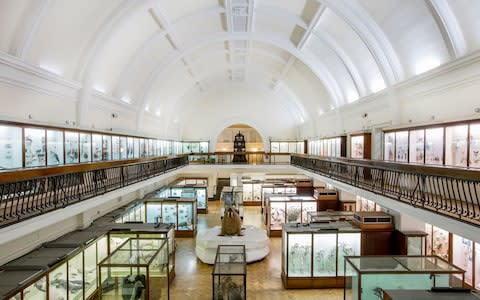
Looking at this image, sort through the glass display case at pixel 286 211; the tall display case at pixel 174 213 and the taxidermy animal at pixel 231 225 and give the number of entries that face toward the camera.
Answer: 3

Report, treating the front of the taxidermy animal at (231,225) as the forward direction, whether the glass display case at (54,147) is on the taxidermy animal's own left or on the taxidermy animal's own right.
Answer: on the taxidermy animal's own right

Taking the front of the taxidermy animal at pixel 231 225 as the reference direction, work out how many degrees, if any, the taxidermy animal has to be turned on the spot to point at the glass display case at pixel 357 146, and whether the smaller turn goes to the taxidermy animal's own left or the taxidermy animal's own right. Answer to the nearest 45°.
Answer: approximately 90° to the taxidermy animal's own left

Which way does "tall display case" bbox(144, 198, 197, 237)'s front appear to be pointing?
toward the camera

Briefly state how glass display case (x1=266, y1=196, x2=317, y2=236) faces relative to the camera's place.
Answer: facing the viewer

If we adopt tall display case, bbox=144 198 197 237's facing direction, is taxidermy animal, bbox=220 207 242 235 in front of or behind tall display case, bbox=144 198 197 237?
in front

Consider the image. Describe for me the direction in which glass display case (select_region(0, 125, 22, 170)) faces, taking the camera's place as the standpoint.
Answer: facing the viewer and to the right of the viewer

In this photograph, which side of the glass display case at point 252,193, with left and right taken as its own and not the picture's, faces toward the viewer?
front

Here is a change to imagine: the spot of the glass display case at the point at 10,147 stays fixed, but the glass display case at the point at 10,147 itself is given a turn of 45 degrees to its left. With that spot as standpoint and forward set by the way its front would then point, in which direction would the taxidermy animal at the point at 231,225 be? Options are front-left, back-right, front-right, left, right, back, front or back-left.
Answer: front

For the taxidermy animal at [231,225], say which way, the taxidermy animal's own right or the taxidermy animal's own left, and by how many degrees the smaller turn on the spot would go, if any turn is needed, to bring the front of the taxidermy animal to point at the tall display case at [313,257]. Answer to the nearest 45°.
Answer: approximately 45° to the taxidermy animal's own left

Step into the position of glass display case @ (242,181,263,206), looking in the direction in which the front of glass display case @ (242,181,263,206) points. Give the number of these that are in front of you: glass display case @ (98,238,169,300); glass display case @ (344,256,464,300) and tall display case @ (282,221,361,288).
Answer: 3

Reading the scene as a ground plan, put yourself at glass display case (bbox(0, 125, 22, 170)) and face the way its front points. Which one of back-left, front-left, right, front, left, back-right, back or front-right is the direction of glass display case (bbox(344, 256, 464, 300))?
front

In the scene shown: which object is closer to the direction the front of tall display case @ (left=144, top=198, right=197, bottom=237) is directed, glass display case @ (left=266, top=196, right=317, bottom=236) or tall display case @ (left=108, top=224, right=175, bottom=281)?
the tall display case

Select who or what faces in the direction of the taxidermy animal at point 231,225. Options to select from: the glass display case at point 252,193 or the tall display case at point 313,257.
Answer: the glass display case
